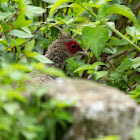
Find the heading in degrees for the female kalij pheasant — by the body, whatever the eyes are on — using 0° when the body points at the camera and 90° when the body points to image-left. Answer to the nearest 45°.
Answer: approximately 270°
